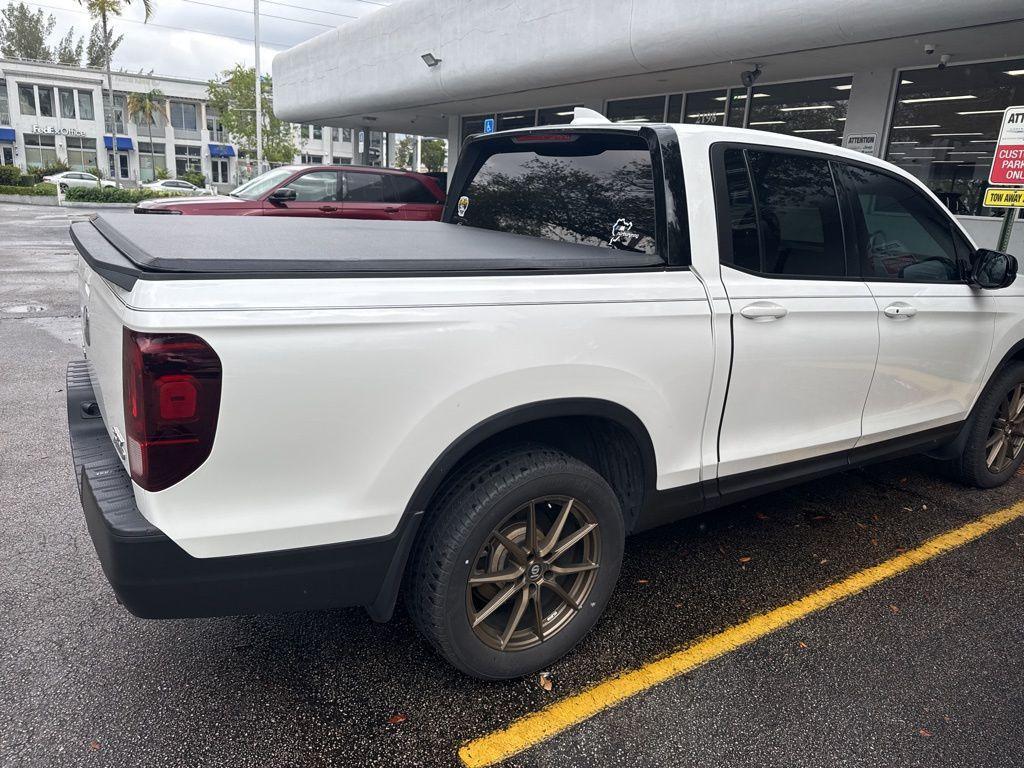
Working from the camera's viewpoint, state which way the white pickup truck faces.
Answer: facing away from the viewer and to the right of the viewer

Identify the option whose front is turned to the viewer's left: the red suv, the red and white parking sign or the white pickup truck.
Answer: the red suv

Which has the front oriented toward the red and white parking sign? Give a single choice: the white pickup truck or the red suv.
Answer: the white pickup truck

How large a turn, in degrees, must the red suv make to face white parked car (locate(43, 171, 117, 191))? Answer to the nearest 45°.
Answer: approximately 90° to its right

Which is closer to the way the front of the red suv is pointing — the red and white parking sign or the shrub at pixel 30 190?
the shrub

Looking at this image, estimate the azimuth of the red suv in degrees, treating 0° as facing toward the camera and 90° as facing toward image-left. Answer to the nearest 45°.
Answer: approximately 90°

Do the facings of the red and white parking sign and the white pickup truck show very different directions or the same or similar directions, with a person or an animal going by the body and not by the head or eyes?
very different directions

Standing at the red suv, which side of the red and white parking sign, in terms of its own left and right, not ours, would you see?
right

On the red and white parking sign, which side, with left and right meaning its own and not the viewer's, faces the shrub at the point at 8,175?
right

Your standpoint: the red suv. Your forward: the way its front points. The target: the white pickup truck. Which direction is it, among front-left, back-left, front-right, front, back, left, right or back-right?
left

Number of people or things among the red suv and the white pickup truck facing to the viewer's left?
1

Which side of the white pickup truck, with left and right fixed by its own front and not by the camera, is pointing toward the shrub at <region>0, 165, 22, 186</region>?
left
